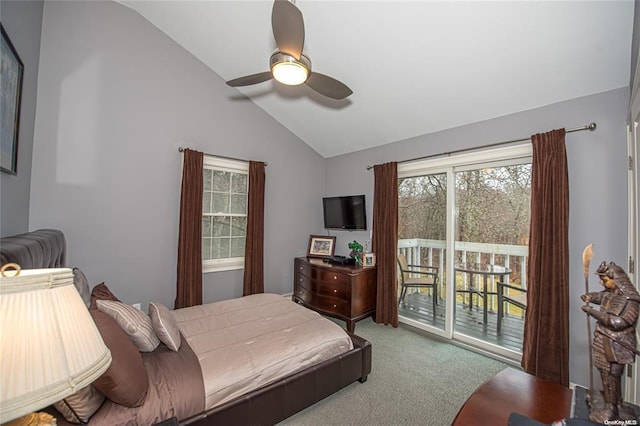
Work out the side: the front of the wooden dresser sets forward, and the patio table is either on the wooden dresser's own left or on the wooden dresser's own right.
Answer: on the wooden dresser's own left

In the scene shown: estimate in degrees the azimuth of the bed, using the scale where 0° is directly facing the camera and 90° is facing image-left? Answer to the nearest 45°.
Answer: approximately 225°

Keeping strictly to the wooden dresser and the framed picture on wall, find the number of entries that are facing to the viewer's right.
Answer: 1

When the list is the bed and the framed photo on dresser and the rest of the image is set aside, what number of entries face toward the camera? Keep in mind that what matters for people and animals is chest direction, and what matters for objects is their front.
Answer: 1

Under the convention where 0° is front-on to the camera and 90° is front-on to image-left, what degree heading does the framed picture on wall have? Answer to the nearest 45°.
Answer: approximately 270°

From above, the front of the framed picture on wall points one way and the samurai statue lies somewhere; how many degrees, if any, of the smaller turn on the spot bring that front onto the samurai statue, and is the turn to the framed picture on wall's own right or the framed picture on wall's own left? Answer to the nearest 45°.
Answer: approximately 45° to the framed picture on wall's own right

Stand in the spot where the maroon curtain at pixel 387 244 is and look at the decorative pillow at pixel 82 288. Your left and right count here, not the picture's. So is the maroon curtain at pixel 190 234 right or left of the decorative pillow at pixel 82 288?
right
